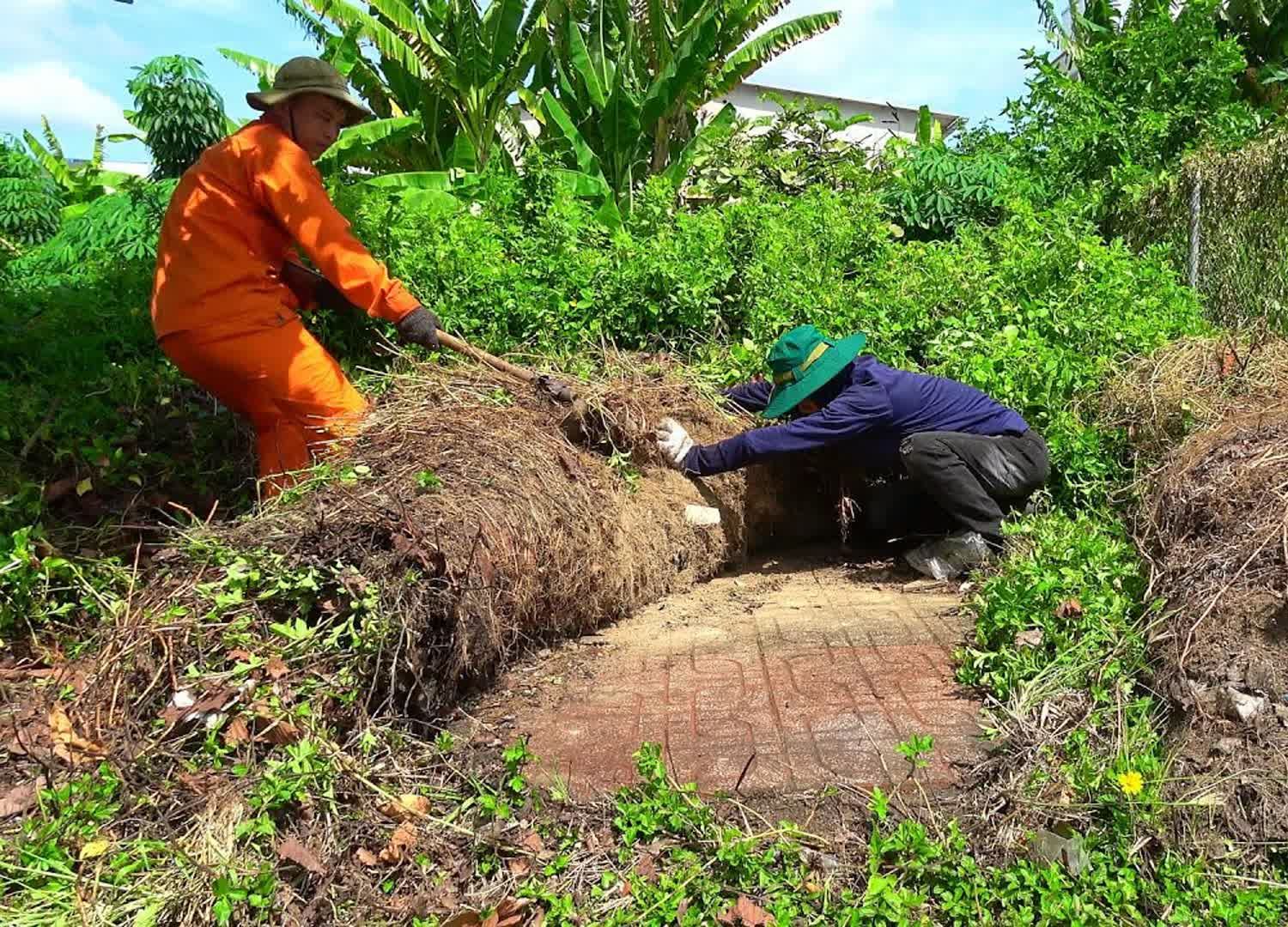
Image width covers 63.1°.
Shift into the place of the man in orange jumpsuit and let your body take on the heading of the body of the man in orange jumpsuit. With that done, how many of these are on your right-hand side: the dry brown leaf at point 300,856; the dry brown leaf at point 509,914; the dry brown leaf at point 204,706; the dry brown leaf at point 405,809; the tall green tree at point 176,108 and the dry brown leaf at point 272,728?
5

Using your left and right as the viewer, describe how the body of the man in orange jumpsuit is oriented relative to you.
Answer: facing to the right of the viewer

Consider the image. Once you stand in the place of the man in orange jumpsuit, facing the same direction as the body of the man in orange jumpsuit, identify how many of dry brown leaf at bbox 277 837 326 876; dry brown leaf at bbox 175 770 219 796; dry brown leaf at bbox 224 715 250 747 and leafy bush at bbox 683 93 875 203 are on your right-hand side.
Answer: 3

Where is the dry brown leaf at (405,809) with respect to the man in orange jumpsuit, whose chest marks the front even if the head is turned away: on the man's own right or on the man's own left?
on the man's own right

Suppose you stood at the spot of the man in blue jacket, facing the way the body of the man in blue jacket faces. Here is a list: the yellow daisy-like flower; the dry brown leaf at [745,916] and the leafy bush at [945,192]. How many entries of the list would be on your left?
2

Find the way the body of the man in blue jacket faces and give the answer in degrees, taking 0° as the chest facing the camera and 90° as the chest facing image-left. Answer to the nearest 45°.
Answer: approximately 90°

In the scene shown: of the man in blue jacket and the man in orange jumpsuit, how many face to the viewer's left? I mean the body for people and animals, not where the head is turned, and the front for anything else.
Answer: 1

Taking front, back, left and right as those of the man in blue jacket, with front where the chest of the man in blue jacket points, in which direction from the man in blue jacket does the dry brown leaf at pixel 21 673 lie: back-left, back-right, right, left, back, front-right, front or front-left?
front-left

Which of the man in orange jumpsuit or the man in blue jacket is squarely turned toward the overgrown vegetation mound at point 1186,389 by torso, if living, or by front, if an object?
the man in orange jumpsuit

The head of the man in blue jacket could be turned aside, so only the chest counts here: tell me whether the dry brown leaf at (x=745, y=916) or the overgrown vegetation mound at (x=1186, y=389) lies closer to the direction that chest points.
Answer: the dry brown leaf

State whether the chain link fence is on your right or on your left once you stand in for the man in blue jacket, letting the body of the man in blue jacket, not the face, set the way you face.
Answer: on your right

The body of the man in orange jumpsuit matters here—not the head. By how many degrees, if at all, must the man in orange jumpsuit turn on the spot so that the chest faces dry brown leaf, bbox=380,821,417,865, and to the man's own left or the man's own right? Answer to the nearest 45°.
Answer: approximately 90° to the man's own right

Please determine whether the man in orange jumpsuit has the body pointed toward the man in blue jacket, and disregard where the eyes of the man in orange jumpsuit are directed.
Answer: yes

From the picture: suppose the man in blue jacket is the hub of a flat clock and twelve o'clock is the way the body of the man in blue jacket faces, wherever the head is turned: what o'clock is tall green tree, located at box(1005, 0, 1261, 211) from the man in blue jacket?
The tall green tree is roughly at 4 o'clock from the man in blue jacket.

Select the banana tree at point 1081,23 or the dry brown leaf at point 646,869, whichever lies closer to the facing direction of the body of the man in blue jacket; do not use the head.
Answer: the dry brown leaf

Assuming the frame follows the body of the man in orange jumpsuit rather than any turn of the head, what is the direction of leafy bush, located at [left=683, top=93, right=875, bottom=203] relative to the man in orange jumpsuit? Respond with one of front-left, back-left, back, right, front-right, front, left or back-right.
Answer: front-left
